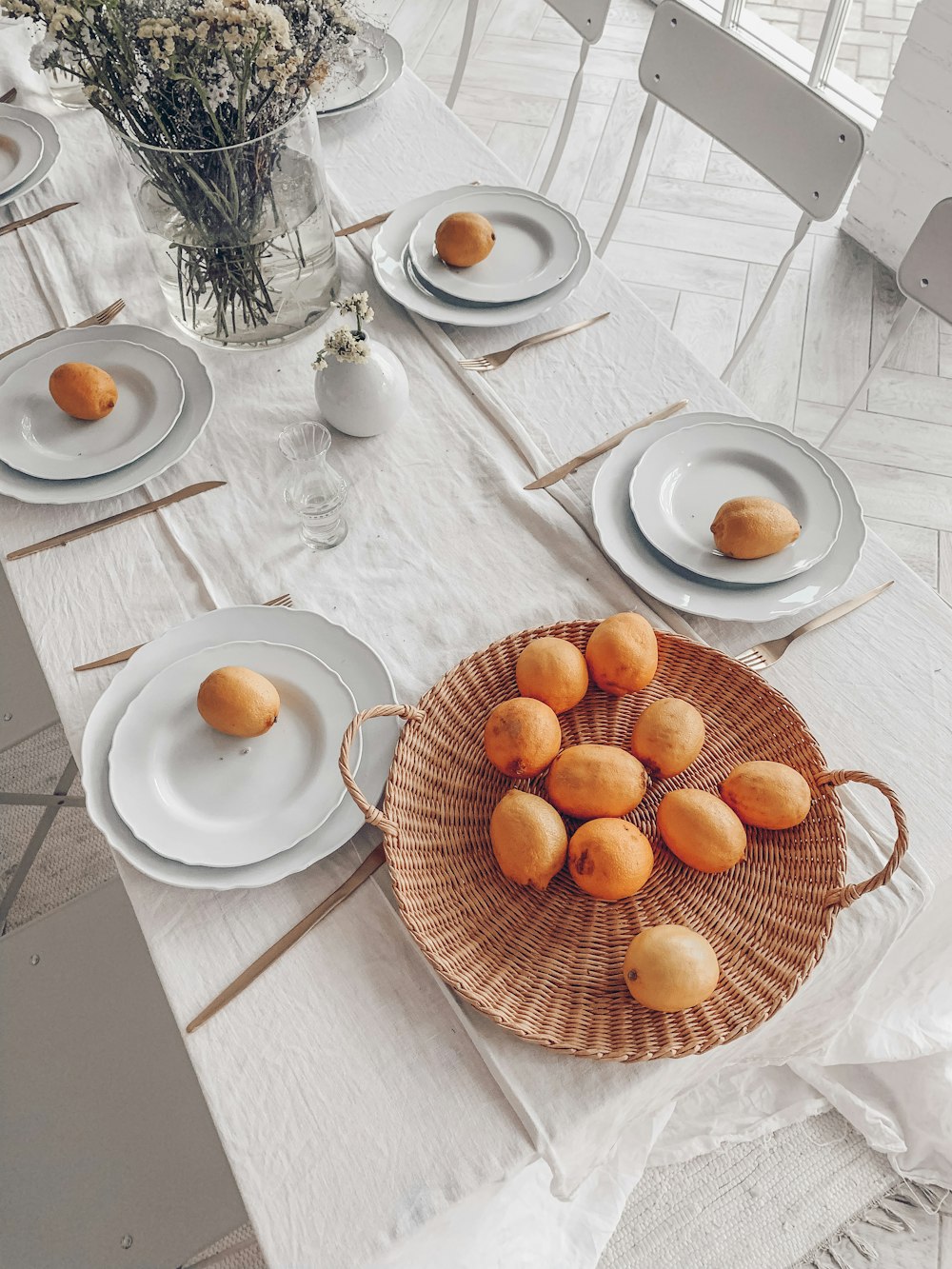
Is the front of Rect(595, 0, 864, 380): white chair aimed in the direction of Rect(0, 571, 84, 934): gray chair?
yes

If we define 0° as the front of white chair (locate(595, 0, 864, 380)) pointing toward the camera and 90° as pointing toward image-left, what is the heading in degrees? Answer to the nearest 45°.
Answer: approximately 45°

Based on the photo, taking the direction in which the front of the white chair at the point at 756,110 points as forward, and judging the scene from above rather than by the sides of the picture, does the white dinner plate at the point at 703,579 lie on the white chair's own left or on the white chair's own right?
on the white chair's own left

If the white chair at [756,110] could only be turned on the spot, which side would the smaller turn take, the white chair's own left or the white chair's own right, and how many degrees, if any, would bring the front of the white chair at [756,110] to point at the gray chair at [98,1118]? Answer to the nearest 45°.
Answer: approximately 45° to the white chair's own left
